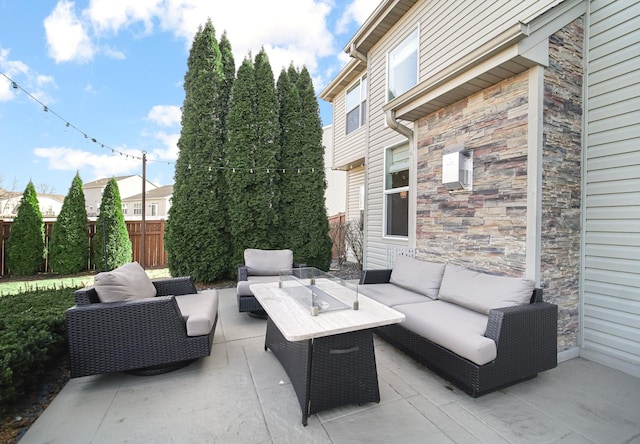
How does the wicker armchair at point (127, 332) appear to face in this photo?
to the viewer's right

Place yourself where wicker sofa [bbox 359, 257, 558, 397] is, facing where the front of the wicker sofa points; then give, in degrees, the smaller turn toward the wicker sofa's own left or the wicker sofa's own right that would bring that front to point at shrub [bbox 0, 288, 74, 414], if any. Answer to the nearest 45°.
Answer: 0° — it already faces it

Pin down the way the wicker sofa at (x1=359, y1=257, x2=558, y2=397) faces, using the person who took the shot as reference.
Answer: facing the viewer and to the left of the viewer

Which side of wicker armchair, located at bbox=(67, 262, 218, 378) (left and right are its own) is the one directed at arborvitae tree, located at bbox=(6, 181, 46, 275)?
left

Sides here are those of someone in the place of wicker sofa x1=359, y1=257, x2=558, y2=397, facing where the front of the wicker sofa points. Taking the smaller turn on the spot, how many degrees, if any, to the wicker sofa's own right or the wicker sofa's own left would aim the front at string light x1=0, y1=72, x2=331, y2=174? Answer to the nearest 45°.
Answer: approximately 45° to the wicker sofa's own right

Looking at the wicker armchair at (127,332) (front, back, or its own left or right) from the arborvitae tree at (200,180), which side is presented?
left

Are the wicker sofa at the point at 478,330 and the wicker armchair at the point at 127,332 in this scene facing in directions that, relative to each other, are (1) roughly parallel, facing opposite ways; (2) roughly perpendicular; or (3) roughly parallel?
roughly parallel, facing opposite ways

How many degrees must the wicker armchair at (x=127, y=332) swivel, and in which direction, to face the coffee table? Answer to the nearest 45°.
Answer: approximately 45° to its right

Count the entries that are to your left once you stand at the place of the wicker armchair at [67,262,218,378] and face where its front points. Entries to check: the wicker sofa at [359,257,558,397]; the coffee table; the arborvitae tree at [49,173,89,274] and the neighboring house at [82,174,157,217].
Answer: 2

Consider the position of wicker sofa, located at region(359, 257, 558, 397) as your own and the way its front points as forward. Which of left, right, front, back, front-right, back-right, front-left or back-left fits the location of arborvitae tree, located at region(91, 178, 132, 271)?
front-right

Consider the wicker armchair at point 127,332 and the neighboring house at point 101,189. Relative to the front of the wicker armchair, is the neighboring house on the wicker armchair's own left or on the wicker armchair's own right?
on the wicker armchair's own left

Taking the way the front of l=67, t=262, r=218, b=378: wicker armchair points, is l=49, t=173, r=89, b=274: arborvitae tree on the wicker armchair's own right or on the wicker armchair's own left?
on the wicker armchair's own left

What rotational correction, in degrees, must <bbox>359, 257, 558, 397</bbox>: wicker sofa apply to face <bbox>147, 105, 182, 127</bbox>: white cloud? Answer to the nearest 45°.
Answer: approximately 90° to its right

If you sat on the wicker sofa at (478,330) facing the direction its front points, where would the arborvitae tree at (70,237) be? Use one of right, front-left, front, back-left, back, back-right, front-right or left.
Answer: front-right

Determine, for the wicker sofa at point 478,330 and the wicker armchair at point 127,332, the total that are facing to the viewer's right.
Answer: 1

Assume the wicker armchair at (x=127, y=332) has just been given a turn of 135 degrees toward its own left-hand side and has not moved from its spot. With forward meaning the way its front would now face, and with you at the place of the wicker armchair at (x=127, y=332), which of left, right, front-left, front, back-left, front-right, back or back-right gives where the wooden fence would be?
front-right

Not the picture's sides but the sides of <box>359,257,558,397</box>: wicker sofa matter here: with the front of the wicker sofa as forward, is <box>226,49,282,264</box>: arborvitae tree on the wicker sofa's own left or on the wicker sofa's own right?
on the wicker sofa's own right
